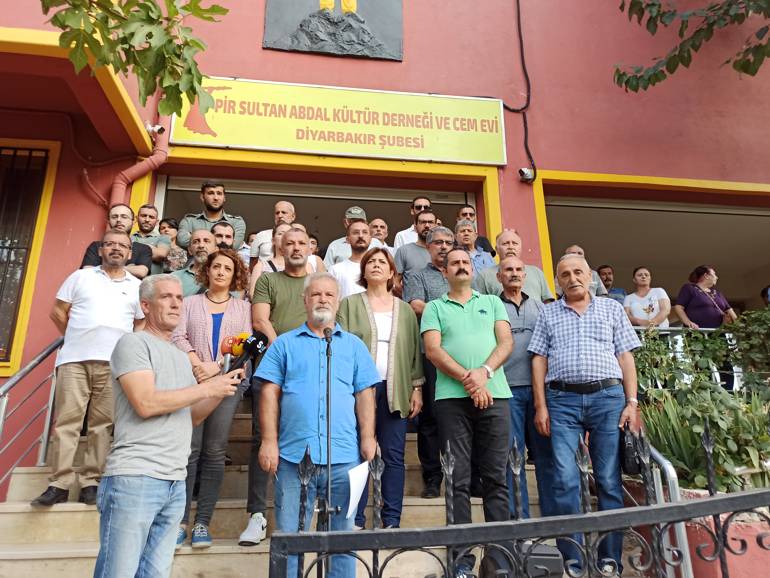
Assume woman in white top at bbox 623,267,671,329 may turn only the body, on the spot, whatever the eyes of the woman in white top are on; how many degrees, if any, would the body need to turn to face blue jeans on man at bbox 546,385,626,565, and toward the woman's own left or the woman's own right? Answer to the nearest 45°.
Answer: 0° — they already face it

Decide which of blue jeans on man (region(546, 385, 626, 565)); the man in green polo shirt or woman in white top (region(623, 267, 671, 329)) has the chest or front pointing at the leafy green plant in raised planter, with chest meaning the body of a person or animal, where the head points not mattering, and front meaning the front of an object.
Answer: the woman in white top

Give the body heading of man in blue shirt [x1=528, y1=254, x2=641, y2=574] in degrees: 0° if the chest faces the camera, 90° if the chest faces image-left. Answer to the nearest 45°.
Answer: approximately 0°

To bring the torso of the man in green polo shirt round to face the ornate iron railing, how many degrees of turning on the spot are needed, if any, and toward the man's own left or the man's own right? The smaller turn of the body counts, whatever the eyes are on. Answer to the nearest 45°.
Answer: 0° — they already face it

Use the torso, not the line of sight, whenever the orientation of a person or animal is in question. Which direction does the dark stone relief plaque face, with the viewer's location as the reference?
facing the viewer

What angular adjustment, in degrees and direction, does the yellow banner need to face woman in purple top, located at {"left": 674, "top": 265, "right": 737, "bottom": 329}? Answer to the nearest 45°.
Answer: approximately 90° to its left

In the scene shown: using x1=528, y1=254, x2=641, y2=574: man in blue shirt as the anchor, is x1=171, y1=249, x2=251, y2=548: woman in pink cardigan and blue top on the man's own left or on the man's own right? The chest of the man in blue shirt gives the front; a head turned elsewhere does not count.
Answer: on the man's own right

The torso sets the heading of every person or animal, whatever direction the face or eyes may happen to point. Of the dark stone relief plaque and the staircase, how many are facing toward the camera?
2

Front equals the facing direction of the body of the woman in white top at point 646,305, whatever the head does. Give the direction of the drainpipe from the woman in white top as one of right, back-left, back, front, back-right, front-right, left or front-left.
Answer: front-right

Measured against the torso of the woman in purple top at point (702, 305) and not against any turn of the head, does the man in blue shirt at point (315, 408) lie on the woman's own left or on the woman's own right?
on the woman's own right

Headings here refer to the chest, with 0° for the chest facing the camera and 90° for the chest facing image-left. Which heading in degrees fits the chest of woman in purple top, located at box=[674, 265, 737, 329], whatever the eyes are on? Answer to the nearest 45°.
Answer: approximately 315°

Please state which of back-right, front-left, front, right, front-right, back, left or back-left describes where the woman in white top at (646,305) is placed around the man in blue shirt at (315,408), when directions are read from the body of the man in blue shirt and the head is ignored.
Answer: back-left

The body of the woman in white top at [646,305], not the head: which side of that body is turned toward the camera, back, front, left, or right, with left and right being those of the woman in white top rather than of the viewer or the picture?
front
